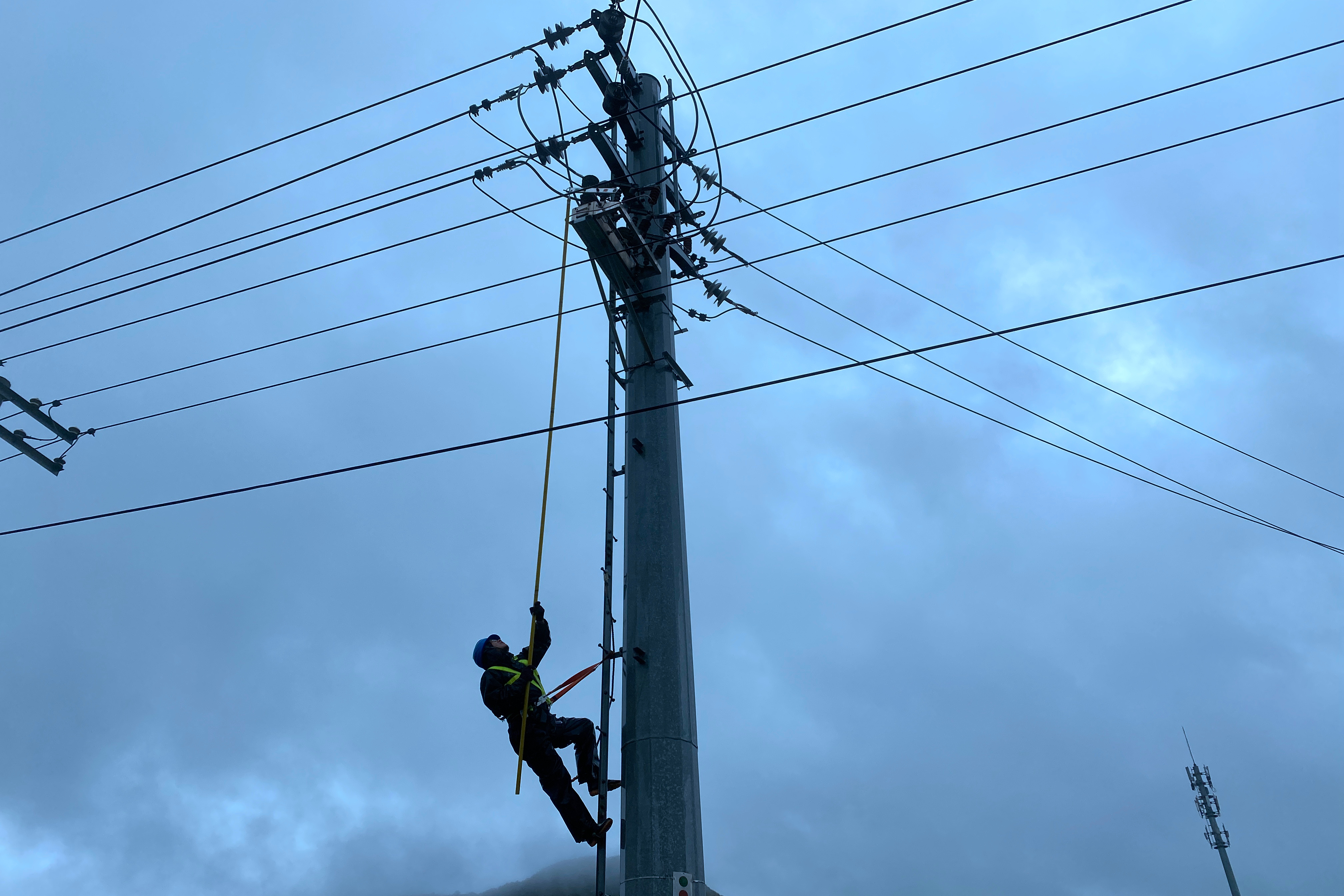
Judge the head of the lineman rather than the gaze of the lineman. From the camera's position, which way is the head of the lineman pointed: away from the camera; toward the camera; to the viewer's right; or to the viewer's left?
to the viewer's right

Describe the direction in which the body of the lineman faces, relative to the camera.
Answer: to the viewer's right
